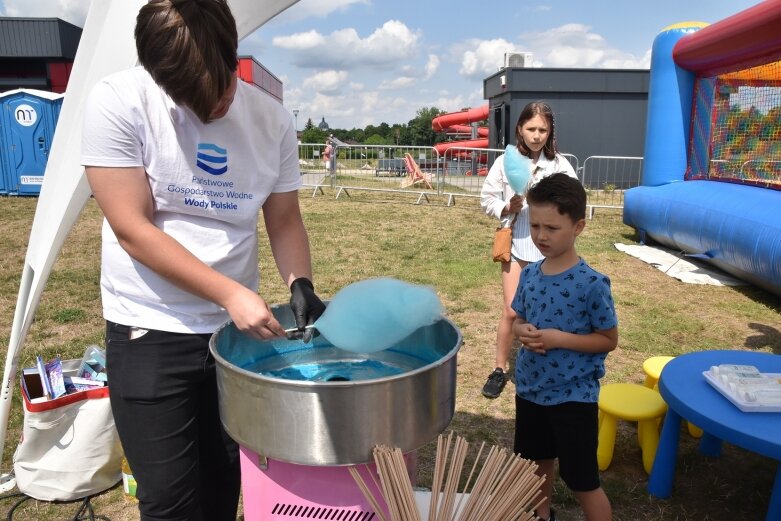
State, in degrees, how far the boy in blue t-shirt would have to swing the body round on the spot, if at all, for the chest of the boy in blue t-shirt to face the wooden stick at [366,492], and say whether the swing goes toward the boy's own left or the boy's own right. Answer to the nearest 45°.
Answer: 0° — they already face it

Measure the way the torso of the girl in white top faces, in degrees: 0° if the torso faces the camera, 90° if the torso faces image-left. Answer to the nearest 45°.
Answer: approximately 0°

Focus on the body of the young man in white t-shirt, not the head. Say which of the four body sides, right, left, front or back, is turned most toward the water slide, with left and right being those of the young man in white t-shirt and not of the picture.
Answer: left

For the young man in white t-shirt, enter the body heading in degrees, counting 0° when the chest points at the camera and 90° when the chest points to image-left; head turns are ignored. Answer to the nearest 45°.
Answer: approximately 315°

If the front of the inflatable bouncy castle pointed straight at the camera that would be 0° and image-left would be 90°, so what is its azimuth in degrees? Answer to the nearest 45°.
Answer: approximately 45°

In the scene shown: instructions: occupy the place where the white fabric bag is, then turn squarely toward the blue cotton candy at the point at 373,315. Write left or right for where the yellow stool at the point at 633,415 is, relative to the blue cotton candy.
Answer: left

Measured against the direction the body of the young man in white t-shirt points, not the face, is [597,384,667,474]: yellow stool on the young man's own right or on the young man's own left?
on the young man's own left
